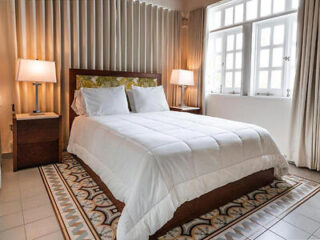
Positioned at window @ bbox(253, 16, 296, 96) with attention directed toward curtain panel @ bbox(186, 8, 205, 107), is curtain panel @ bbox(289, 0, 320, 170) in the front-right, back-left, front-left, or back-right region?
back-left

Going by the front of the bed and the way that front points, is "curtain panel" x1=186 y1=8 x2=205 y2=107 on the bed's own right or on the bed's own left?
on the bed's own left

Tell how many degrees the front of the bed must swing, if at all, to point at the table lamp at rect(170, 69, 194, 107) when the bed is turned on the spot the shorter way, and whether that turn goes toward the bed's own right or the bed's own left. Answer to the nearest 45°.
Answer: approximately 135° to the bed's own left

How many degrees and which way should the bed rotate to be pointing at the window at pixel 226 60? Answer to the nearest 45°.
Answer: approximately 135° to its left

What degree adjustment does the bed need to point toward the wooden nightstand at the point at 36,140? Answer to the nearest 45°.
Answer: approximately 180°

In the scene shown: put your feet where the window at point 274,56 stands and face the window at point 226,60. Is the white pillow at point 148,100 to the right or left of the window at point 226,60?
left

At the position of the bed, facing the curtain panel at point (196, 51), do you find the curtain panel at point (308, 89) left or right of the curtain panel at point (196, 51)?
right

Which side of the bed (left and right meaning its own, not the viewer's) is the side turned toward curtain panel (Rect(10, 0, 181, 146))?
back

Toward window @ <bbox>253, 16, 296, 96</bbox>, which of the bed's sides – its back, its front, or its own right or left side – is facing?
left
